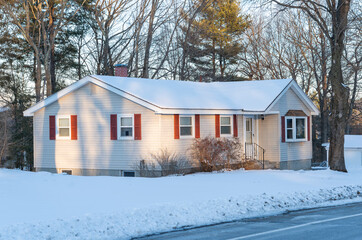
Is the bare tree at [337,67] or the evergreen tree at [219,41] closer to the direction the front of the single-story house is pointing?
the bare tree

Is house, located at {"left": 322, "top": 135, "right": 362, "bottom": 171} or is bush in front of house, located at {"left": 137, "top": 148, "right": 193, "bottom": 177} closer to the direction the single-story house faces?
the bush in front of house

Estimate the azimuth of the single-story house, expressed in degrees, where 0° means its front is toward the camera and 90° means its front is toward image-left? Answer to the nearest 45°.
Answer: approximately 315°

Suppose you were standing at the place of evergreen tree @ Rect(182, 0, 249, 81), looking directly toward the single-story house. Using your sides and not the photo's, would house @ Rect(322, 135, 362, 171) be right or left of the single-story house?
left

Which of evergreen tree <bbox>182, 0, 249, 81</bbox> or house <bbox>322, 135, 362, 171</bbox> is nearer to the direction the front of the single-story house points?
the house

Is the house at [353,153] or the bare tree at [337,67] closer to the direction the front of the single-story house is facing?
the bare tree

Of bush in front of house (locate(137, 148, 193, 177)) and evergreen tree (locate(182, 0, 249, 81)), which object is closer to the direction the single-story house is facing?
the bush in front of house

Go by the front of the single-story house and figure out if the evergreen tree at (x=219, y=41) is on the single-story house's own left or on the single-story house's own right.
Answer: on the single-story house's own left

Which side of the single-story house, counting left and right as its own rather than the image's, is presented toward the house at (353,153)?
left
